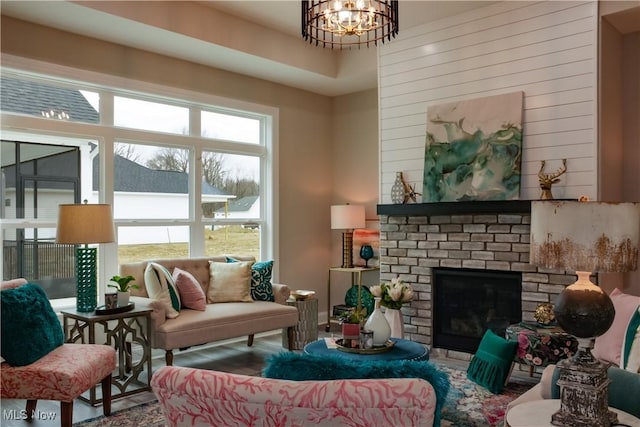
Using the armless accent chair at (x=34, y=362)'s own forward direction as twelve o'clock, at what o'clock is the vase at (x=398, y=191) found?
The vase is roughly at 10 o'clock from the armless accent chair.

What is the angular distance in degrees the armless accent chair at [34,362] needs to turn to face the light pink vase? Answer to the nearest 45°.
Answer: approximately 45° to its left

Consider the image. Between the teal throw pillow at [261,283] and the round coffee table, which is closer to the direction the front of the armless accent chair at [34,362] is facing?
the round coffee table

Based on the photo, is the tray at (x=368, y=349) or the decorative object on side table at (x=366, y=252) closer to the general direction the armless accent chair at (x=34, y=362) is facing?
the tray

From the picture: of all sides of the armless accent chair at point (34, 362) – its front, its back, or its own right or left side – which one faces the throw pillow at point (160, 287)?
left

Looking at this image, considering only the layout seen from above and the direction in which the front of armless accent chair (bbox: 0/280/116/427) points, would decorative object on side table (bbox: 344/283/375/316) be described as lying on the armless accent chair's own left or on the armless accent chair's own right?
on the armless accent chair's own left

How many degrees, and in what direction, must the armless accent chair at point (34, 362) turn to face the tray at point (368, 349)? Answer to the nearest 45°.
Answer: approximately 45° to its left

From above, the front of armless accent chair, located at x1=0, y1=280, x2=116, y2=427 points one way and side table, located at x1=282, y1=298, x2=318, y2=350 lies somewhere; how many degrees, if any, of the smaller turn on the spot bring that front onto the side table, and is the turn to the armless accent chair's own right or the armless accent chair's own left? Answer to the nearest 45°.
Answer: approximately 90° to the armless accent chair's own left

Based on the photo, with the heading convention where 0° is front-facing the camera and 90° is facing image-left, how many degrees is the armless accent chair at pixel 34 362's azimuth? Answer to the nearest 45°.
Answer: approximately 315°

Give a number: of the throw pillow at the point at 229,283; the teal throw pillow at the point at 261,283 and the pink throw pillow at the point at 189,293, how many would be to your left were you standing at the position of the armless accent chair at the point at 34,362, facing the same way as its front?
3

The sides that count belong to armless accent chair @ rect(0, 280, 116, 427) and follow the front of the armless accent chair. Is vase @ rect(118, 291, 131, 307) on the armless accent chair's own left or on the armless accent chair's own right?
on the armless accent chair's own left

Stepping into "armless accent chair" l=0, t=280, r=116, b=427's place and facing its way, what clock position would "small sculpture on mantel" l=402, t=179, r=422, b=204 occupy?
The small sculpture on mantel is roughly at 10 o'clock from the armless accent chair.

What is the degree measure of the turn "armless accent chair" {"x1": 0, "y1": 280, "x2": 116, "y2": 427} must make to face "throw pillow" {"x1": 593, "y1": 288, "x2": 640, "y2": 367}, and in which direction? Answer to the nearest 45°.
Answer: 0° — it already faces it
